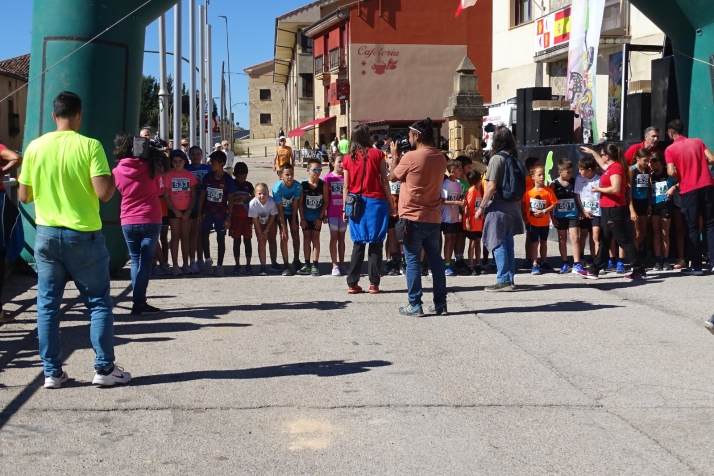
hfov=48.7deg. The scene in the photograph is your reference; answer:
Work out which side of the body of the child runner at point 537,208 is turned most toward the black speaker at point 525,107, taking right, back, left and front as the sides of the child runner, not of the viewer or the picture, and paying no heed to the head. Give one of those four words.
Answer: back

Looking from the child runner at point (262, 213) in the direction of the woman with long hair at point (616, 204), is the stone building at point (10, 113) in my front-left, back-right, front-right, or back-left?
back-left

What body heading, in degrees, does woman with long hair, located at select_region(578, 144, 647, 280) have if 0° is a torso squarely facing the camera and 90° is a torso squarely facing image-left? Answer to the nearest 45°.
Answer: approximately 90°

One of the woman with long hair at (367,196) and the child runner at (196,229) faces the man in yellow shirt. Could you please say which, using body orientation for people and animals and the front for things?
the child runner

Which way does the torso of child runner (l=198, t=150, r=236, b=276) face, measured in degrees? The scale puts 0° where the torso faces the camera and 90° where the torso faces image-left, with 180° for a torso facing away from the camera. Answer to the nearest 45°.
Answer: approximately 0°

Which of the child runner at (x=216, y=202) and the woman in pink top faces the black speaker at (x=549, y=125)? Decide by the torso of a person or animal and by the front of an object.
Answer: the woman in pink top
